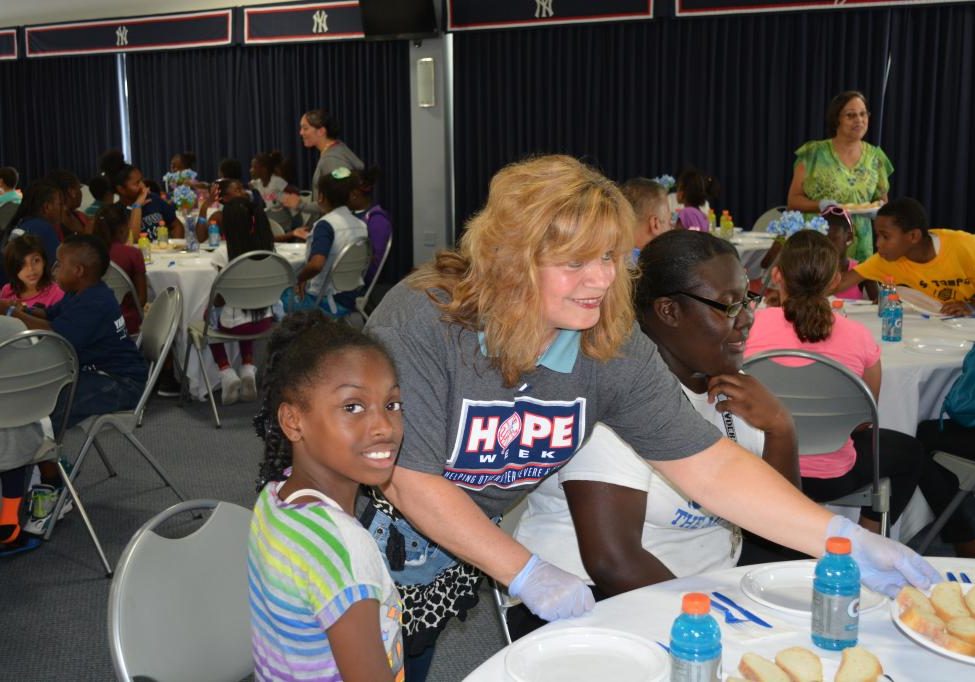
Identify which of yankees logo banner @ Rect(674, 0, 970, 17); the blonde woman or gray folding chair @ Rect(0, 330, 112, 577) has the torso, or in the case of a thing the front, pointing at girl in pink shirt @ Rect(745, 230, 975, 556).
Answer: the yankees logo banner

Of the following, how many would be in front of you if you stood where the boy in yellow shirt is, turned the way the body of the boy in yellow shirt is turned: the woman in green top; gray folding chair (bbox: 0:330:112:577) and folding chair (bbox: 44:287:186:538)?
2

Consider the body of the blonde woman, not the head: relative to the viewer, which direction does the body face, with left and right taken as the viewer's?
facing the viewer and to the right of the viewer

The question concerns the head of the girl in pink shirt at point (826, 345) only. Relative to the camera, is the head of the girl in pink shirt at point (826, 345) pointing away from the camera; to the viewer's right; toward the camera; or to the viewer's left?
away from the camera

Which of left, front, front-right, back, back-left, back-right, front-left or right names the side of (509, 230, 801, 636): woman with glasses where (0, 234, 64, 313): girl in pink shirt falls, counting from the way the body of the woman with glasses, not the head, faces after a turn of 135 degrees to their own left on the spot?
front-left

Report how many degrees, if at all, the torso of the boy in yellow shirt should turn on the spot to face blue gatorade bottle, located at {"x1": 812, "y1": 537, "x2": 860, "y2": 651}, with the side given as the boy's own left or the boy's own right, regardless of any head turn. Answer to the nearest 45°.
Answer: approximately 45° to the boy's own left

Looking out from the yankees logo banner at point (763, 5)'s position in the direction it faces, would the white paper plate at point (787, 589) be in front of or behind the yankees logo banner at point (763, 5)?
in front

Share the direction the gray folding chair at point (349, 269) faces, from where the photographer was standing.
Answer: facing away from the viewer and to the left of the viewer

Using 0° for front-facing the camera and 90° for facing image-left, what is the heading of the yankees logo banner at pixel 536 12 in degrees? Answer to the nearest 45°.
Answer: approximately 0°

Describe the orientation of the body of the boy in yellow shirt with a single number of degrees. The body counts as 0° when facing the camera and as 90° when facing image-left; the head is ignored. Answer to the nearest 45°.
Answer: approximately 45°

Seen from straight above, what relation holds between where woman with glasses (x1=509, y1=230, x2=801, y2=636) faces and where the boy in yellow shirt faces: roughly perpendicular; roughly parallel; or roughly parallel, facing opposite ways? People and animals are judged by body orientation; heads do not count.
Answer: roughly perpendicular

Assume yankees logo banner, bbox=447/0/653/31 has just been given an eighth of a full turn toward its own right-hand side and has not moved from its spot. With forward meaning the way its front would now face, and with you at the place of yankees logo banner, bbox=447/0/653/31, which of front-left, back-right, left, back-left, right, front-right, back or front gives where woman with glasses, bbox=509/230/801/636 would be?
front-left

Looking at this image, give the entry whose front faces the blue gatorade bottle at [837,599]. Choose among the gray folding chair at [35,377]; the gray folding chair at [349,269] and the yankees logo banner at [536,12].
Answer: the yankees logo banner

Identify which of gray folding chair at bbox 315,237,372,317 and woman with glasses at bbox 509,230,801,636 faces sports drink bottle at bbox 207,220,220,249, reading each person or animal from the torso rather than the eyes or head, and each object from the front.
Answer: the gray folding chair

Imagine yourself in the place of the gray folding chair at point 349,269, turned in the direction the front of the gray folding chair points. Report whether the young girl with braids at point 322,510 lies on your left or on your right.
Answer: on your left
